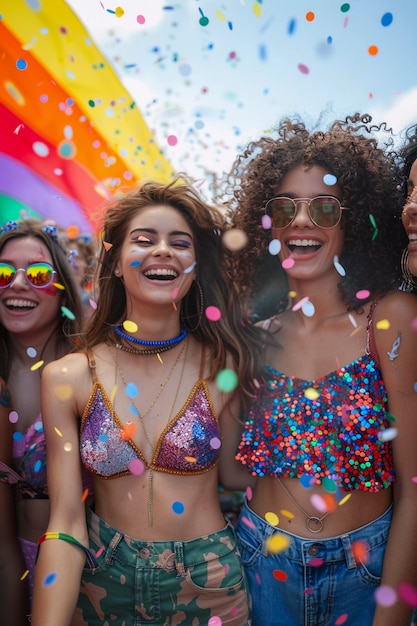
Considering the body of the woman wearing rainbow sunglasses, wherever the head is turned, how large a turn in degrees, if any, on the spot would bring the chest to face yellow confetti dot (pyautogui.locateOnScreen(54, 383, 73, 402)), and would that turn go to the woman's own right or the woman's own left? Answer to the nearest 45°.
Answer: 0° — they already face it

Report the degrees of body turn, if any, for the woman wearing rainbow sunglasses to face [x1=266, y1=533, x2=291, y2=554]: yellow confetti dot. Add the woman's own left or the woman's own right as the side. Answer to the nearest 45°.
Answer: approximately 45° to the woman's own left

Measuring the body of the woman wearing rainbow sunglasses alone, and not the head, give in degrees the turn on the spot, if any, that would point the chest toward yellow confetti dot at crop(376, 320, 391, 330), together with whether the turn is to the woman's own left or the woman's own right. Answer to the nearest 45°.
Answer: approximately 45° to the woman's own left

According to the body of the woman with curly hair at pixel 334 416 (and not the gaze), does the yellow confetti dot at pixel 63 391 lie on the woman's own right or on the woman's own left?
on the woman's own right

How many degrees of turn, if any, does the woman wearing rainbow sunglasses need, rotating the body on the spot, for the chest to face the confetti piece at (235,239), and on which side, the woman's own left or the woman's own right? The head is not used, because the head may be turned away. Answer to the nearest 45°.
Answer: approximately 90° to the woman's own left

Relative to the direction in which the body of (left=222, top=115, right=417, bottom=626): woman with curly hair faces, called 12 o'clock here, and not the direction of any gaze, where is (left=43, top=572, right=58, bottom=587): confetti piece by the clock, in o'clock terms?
The confetti piece is roughly at 2 o'clock from the woman with curly hair.

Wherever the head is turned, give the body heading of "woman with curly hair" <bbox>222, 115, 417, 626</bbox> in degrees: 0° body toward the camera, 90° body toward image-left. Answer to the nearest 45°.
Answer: approximately 0°

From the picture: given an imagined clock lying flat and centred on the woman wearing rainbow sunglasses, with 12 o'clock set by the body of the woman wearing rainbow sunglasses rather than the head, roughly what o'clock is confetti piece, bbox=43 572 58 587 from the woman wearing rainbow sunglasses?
The confetti piece is roughly at 12 o'clock from the woman wearing rainbow sunglasses.
